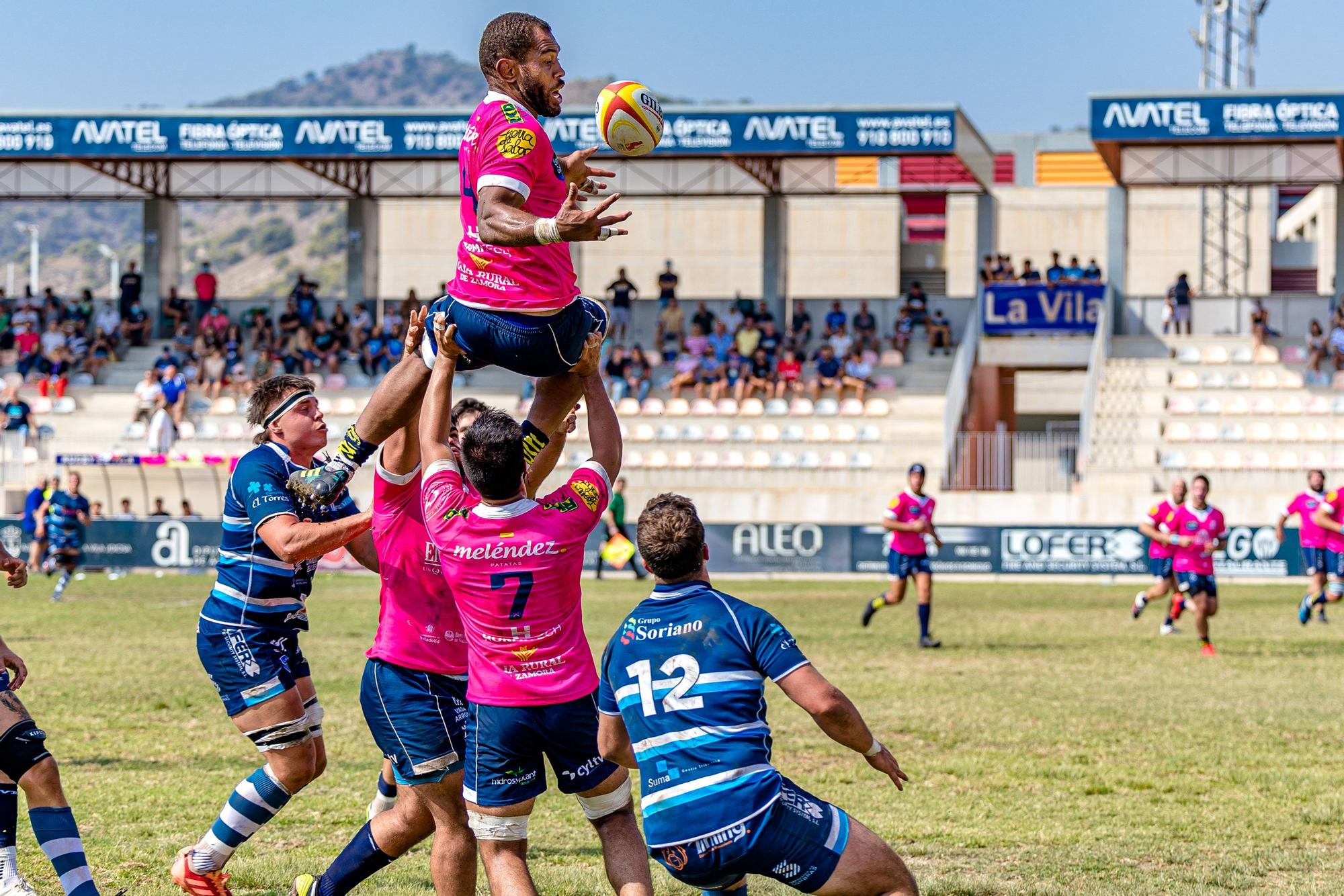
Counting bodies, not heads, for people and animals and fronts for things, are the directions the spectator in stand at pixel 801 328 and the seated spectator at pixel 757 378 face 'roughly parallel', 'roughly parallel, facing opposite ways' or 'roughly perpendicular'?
roughly parallel

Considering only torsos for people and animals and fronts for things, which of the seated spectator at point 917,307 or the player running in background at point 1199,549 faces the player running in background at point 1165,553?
the seated spectator

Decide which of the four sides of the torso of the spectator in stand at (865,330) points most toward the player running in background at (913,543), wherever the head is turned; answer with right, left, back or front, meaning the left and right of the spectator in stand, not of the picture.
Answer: front

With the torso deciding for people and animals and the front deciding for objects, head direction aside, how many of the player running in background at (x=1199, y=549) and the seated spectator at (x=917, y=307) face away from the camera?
0

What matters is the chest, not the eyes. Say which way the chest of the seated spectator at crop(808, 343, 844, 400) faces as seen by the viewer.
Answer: toward the camera

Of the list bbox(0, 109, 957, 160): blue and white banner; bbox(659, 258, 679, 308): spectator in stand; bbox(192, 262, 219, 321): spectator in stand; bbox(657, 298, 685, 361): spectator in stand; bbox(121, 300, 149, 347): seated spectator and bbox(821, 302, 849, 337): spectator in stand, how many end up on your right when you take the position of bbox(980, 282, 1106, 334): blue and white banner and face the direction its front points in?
6

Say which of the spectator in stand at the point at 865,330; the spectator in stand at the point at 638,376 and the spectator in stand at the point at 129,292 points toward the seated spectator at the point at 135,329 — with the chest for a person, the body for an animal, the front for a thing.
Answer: the spectator in stand at the point at 129,292

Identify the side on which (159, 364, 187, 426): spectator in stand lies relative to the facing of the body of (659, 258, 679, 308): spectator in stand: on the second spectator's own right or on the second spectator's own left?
on the second spectator's own right

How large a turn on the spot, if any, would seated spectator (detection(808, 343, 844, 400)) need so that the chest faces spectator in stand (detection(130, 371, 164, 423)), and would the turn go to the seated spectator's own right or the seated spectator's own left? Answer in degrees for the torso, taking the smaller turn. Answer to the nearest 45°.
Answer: approximately 90° to the seated spectator's own right

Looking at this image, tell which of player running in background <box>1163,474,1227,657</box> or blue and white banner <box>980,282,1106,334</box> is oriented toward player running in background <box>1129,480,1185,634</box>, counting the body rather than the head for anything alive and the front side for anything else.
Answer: the blue and white banner

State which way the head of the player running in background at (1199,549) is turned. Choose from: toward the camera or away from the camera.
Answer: toward the camera

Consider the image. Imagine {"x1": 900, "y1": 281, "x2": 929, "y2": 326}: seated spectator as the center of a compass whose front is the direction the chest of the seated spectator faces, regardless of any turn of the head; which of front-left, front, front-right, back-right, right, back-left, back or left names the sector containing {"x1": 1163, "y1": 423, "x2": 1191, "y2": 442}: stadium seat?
front-left

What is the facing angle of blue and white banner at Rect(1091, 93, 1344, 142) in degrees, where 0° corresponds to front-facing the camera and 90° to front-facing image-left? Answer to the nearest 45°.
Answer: approximately 0°

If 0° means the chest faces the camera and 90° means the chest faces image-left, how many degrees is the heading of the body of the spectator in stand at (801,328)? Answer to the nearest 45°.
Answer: approximately 0°

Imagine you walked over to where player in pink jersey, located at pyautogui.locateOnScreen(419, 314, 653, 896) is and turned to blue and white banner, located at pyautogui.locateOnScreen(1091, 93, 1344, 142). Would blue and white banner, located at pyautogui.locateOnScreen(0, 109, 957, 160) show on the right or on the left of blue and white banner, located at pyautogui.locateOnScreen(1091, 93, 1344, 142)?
left

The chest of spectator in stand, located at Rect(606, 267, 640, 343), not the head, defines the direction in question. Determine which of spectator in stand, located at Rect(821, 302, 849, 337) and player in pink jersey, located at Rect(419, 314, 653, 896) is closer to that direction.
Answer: the player in pink jersey

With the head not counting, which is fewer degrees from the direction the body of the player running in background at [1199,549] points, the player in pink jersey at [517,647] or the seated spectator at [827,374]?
the player in pink jersey

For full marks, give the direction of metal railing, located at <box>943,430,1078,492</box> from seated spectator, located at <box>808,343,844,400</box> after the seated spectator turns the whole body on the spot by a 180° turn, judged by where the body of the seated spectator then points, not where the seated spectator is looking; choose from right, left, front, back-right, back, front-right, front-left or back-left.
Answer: back-right

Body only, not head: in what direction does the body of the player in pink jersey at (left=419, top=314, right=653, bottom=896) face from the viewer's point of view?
away from the camera

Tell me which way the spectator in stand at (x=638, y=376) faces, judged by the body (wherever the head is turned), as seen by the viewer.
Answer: toward the camera

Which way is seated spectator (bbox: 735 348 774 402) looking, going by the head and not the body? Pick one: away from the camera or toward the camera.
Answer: toward the camera
